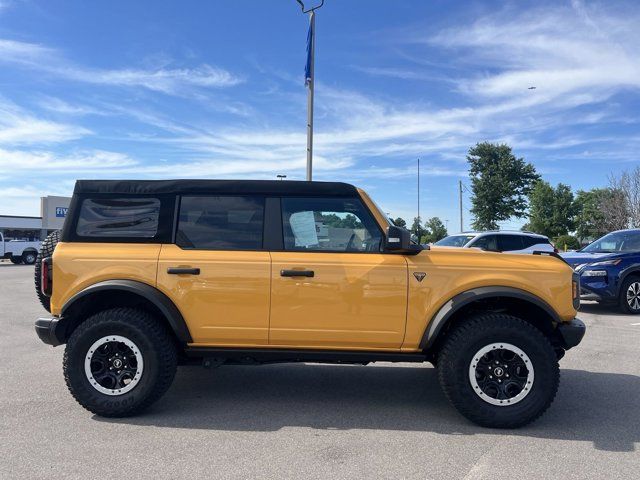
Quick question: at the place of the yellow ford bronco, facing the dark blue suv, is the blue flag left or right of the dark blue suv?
left

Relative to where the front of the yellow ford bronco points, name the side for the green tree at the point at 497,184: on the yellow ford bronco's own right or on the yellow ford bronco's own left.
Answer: on the yellow ford bronco's own left

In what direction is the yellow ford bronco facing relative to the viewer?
to the viewer's right

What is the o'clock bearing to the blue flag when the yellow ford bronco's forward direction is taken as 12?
The blue flag is roughly at 9 o'clock from the yellow ford bronco.

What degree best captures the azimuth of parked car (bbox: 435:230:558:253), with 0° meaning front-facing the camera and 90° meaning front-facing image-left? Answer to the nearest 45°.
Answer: approximately 45°

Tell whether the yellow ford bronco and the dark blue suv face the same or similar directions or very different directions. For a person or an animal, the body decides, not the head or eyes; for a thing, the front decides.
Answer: very different directions

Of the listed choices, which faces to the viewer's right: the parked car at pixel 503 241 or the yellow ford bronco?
the yellow ford bronco
